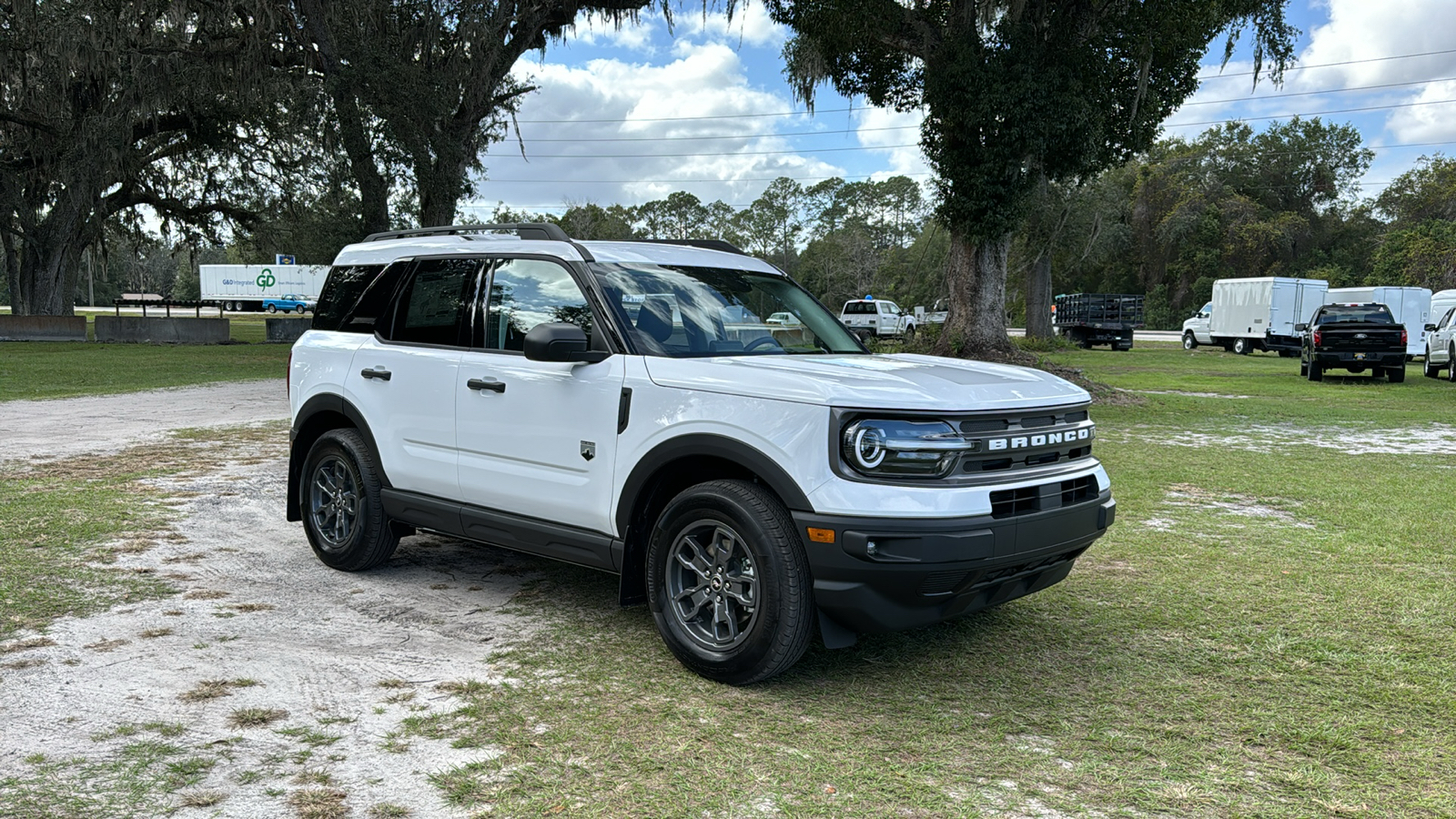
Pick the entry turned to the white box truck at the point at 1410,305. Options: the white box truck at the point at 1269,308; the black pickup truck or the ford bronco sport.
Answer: the black pickup truck

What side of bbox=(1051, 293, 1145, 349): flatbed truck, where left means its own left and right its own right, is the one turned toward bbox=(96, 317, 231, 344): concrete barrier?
left

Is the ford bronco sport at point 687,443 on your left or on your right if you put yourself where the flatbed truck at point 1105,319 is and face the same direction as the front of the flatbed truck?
on your left

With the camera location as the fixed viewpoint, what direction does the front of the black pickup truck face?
facing away from the viewer

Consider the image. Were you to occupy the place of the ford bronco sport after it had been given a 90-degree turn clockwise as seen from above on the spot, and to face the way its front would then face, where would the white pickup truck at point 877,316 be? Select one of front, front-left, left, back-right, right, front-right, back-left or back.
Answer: back-right

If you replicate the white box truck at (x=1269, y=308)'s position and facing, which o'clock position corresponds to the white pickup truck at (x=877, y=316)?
The white pickup truck is roughly at 11 o'clock from the white box truck.

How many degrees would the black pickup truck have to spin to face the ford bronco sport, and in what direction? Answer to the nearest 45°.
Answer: approximately 180°

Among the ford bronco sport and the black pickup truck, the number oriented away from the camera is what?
1

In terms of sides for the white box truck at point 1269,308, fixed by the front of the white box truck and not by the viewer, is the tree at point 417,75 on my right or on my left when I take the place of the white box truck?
on my left

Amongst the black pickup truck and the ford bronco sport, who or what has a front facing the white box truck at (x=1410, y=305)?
the black pickup truck

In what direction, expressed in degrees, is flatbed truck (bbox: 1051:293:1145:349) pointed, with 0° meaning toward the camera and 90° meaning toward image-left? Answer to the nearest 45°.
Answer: approximately 135°

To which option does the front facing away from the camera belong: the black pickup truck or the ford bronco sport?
the black pickup truck

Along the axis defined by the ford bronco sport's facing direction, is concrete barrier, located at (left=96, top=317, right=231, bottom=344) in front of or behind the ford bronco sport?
behind

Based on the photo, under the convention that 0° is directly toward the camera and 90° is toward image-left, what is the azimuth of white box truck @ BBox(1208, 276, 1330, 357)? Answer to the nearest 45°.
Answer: approximately 135°
